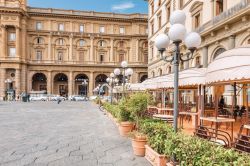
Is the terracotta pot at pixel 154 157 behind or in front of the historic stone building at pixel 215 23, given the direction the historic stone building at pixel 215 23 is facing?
in front

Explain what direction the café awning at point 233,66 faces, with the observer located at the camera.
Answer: facing the viewer and to the left of the viewer

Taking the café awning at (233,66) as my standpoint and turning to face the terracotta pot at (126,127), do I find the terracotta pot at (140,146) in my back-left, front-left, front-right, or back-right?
front-left

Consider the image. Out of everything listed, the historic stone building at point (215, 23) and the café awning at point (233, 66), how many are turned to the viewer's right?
0

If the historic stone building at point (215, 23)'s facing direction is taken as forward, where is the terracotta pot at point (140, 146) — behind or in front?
in front

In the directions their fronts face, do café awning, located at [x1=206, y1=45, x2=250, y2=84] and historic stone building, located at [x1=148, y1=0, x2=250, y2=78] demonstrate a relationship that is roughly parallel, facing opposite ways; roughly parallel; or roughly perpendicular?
roughly parallel

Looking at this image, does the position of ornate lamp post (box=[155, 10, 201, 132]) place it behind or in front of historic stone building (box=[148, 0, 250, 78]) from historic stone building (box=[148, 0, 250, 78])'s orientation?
in front
